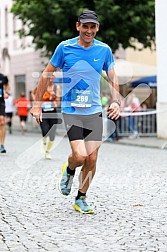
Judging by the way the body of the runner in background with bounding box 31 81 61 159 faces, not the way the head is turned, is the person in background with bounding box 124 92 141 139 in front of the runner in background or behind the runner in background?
behind

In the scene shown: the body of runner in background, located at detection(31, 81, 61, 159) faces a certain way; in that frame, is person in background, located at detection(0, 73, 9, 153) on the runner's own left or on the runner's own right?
on the runner's own right

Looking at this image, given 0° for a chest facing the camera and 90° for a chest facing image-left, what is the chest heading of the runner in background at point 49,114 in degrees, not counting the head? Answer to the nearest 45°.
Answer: approximately 0°
